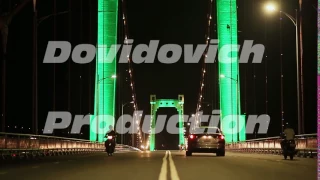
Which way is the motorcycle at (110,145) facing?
toward the camera

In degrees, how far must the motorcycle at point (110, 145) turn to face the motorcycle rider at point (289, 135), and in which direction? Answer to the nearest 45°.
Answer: approximately 45° to its left
